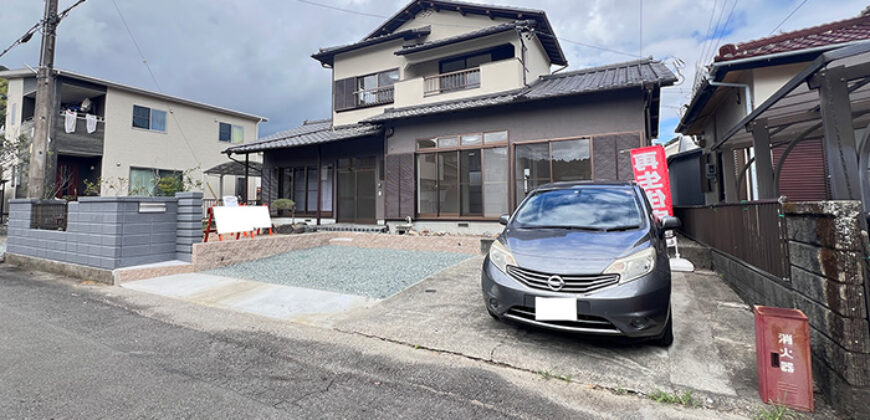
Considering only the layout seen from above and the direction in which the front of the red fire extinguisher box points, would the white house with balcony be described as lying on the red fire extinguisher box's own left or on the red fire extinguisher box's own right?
on the red fire extinguisher box's own right

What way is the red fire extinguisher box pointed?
toward the camera

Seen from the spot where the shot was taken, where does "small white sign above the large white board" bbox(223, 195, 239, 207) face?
facing the viewer

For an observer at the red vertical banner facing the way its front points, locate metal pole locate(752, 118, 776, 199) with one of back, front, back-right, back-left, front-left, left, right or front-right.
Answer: front-left

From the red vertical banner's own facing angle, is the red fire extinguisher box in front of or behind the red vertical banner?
in front

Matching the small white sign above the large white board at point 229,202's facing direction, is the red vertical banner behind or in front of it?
in front

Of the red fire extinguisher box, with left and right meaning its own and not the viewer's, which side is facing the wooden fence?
back

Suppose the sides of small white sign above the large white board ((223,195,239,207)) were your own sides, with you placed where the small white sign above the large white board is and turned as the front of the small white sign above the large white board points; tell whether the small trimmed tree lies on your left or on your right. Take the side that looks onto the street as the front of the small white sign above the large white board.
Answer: on your left

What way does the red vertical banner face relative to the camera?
toward the camera

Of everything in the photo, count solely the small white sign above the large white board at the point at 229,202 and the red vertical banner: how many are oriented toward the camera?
2
